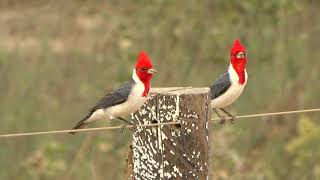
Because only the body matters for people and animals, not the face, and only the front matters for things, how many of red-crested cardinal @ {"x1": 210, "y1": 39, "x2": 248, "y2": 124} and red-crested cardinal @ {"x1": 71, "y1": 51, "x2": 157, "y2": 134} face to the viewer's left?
0

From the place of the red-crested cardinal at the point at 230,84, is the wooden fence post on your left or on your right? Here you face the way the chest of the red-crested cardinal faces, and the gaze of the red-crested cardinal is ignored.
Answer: on your right

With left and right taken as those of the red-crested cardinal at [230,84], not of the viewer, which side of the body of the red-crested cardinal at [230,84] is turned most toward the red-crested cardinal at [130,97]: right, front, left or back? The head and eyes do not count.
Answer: right

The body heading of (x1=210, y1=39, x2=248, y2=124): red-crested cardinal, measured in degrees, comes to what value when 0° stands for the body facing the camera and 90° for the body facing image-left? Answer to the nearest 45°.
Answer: approximately 315°

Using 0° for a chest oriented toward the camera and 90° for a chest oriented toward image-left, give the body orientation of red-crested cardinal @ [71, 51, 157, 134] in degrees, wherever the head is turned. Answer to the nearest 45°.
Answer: approximately 270°
